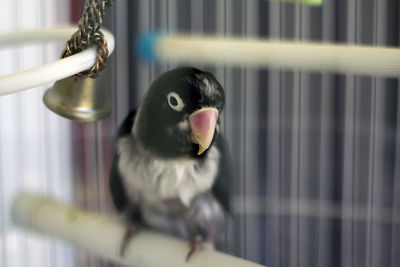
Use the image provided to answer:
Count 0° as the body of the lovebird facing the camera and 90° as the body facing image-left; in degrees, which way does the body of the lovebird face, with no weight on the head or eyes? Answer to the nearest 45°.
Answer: approximately 0°
